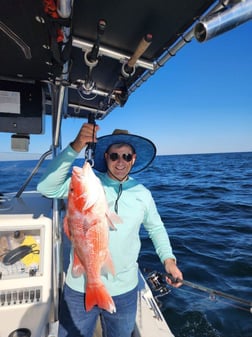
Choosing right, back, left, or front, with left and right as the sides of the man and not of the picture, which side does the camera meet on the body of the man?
front
